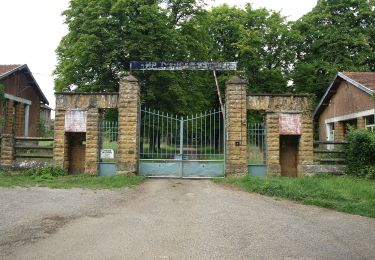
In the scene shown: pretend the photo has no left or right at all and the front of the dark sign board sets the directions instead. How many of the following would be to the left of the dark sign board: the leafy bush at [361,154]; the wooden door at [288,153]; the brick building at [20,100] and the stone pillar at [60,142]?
2

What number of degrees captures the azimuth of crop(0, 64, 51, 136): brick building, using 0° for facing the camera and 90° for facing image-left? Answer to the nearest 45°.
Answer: approximately 315°

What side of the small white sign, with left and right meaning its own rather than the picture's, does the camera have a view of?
front

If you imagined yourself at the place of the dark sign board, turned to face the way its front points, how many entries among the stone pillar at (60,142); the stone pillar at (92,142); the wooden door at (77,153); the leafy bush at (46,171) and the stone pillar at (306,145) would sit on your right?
4

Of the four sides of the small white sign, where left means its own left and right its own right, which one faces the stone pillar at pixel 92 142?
right

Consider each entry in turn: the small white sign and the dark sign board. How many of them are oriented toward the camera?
2

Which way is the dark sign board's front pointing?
toward the camera

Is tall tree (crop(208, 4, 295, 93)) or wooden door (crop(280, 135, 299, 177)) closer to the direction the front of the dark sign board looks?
the wooden door

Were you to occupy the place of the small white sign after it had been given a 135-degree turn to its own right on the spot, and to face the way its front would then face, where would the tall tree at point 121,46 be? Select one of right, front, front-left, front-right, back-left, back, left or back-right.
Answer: front-right

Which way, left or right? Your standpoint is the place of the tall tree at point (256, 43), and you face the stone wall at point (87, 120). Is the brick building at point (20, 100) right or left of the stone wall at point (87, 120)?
right

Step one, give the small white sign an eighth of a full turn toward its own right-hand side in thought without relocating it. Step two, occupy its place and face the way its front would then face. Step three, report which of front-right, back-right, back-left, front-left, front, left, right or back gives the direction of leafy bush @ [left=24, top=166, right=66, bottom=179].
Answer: front-right

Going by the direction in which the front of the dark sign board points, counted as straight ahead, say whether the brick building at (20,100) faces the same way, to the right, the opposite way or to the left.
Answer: to the left

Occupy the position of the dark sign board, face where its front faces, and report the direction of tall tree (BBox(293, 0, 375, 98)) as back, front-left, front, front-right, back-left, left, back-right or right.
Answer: back-left

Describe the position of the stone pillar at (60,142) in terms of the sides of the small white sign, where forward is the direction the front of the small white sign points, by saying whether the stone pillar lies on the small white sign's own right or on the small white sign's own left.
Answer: on the small white sign's own right
